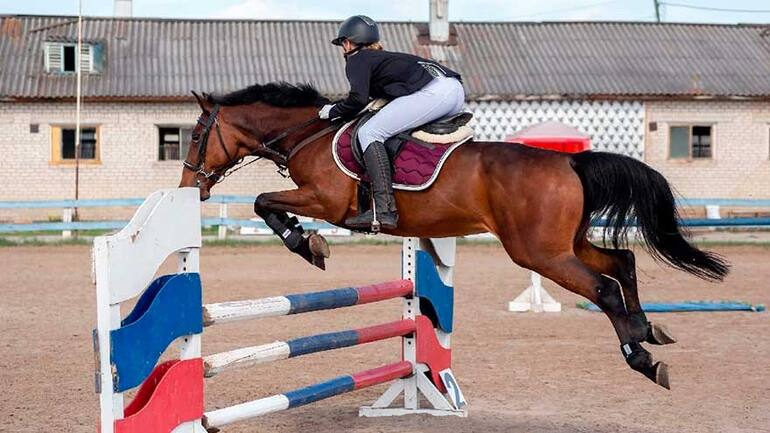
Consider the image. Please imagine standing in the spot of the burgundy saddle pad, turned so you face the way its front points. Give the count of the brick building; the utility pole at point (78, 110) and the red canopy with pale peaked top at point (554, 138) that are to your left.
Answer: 0

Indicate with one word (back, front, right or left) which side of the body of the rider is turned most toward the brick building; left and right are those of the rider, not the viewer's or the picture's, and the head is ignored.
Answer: right

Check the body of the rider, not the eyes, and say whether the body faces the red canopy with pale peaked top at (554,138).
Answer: no

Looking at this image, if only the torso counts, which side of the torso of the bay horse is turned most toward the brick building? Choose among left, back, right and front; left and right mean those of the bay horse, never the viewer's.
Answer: right

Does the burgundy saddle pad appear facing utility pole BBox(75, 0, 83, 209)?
no

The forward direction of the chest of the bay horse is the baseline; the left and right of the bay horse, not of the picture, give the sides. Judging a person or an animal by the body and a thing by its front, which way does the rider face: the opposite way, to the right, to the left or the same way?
the same way

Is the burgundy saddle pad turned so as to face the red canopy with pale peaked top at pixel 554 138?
no

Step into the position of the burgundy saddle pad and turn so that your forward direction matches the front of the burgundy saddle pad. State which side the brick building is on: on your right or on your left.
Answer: on your right

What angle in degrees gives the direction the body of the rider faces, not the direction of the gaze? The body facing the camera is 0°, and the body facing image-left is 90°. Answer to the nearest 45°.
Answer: approximately 90°

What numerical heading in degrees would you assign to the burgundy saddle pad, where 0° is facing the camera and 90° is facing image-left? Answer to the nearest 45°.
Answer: approximately 90°

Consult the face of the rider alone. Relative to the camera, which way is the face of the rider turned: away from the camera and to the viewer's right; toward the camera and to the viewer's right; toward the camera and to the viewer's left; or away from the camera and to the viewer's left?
away from the camera and to the viewer's left

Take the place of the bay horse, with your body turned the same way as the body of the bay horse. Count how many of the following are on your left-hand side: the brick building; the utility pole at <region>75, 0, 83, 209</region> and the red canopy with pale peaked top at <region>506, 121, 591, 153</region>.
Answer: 0

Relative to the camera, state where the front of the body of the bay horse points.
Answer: to the viewer's left

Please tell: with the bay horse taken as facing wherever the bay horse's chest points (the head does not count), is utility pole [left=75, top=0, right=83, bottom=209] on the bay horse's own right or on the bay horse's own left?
on the bay horse's own right

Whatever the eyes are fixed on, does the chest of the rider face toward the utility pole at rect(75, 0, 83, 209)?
no
